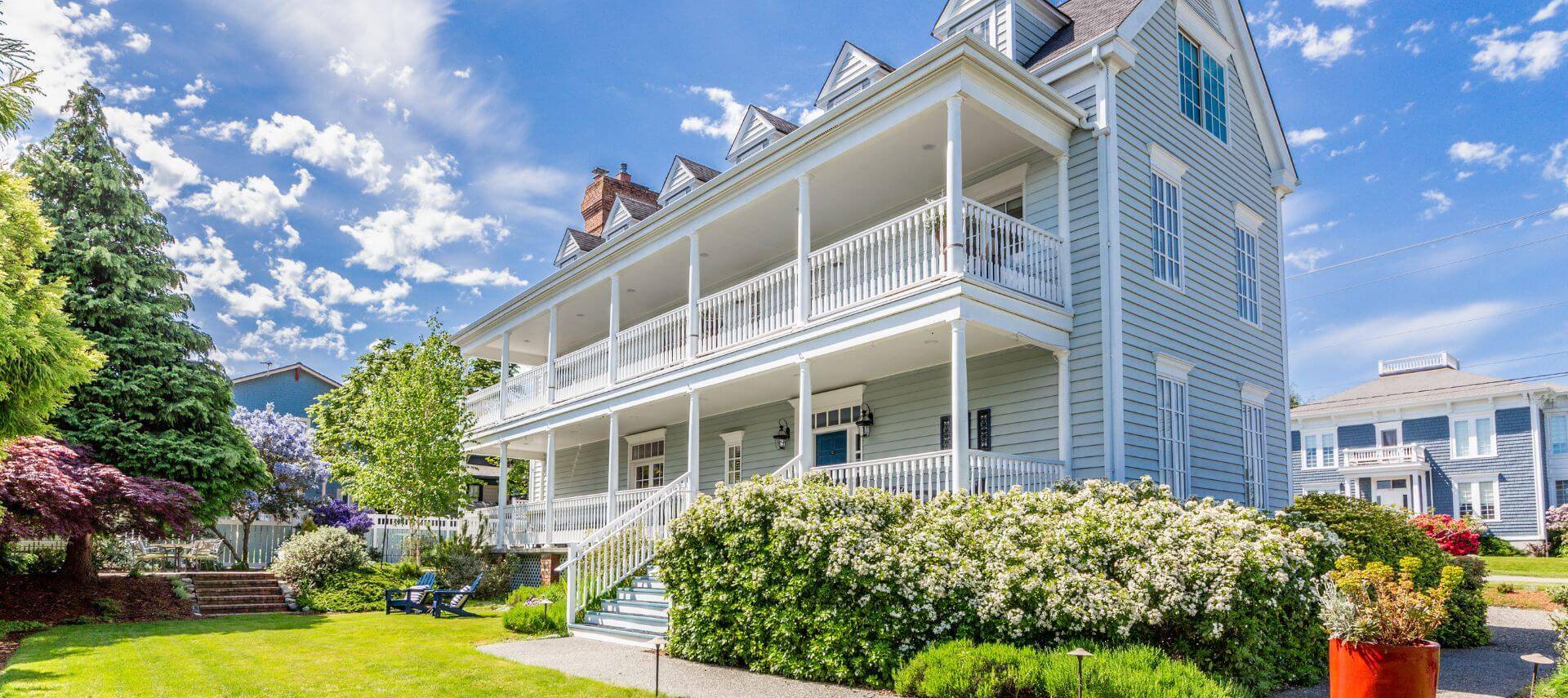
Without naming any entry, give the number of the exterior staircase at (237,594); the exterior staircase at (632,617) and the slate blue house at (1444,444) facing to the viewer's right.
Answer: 0

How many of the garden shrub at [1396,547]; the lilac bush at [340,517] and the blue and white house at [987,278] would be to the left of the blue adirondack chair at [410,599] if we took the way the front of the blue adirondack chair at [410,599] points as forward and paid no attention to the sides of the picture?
2

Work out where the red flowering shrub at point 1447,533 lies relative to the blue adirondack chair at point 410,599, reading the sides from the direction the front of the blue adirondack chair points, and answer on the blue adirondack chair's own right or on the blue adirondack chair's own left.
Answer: on the blue adirondack chair's own left

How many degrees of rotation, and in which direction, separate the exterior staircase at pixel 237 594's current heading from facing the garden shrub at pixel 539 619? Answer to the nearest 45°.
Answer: approximately 45° to its left

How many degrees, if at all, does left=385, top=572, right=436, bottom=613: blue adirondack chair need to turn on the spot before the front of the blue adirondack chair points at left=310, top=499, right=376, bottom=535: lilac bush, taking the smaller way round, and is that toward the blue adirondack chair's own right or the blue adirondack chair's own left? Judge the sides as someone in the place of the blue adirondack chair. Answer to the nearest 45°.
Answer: approximately 135° to the blue adirondack chair's own right

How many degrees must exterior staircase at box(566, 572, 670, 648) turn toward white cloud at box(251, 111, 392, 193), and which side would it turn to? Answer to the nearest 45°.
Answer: approximately 90° to its right

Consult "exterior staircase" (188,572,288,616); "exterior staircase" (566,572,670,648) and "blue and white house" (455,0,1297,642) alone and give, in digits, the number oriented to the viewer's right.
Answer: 0

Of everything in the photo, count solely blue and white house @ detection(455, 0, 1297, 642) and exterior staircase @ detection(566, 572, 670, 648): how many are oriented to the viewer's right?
0

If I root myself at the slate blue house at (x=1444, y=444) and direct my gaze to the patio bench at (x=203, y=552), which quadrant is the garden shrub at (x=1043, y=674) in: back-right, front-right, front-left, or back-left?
front-left

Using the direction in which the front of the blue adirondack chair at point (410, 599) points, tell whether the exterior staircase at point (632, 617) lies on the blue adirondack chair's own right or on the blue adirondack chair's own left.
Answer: on the blue adirondack chair's own left

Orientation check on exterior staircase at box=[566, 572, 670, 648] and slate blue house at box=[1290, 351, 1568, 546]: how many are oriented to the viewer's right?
0

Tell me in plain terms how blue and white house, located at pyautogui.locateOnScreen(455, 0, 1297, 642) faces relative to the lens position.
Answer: facing the viewer and to the left of the viewer

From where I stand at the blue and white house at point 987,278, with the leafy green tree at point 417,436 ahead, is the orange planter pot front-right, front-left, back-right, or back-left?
back-left
